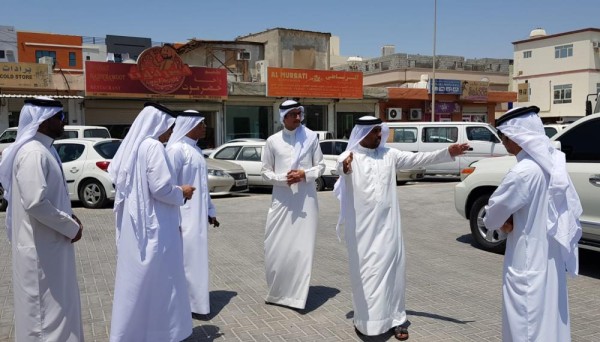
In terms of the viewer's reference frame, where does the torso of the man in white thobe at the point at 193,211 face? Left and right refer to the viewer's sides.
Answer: facing to the right of the viewer

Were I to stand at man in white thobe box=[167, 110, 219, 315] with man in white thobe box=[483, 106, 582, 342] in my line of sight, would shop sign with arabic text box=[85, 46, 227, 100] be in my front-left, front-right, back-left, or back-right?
back-left

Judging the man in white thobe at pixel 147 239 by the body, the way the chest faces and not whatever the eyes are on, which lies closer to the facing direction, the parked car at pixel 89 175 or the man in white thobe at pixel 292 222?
the man in white thobe

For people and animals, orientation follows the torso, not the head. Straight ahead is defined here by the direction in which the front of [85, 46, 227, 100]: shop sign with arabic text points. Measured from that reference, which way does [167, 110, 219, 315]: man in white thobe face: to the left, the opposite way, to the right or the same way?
to the left

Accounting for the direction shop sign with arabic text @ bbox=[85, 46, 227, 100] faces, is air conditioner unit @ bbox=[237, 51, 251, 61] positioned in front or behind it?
behind

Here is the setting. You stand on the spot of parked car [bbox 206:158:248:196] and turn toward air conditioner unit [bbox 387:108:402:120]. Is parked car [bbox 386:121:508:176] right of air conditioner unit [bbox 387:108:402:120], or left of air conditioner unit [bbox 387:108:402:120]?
right

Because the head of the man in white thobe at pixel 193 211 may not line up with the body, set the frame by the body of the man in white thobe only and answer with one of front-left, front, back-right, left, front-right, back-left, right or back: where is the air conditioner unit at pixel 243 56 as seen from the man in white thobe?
left

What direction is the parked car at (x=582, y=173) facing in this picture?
to the viewer's left

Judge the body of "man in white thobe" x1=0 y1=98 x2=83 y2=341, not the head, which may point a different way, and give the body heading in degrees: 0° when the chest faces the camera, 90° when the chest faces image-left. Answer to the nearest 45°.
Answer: approximately 270°

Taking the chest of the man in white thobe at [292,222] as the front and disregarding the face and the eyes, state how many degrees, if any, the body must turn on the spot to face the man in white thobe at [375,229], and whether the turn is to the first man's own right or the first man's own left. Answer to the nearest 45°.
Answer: approximately 45° to the first man's own left

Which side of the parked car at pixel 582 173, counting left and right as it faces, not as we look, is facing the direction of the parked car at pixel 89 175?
front

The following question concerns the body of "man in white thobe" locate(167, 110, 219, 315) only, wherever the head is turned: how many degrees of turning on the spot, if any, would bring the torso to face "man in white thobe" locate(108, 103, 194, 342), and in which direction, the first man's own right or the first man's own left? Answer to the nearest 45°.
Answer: approximately 90° to the first man's own right

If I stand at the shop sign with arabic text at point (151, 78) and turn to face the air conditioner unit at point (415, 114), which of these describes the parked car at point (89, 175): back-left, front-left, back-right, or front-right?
back-right
